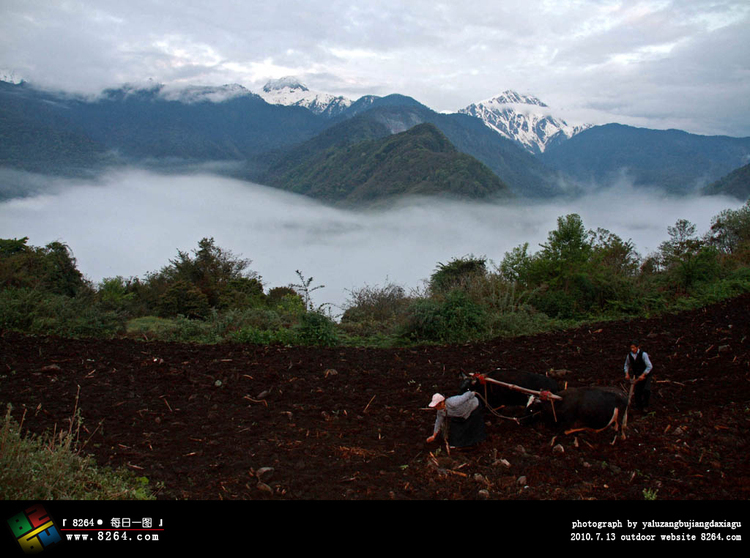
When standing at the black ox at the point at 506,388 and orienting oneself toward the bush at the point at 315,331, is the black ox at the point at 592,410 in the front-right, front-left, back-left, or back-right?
back-right

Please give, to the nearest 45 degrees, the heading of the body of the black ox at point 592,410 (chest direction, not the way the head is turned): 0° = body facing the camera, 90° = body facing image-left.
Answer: approximately 90°

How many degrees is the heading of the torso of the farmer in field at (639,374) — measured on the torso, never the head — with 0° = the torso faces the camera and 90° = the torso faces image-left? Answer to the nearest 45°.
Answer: approximately 45°

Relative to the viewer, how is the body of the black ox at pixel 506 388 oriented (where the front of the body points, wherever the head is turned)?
to the viewer's left

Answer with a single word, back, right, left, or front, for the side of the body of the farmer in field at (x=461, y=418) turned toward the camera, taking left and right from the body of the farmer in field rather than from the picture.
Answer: left

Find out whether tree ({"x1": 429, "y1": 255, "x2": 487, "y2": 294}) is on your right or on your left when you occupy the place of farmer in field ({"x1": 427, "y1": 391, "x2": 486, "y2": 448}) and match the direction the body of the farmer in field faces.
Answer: on your right

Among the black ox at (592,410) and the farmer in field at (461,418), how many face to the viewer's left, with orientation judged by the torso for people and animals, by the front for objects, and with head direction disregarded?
2

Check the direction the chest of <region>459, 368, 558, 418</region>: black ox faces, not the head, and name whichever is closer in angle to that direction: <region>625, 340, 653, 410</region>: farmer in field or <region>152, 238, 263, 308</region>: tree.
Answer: the tree

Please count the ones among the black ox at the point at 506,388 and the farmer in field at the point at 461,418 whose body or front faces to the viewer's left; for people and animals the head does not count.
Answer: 2

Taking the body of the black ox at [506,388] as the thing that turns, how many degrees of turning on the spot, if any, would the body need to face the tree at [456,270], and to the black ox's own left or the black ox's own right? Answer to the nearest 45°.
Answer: approximately 90° to the black ox's own right

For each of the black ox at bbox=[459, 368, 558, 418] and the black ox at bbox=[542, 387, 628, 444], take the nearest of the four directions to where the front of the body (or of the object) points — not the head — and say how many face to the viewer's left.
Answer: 2
